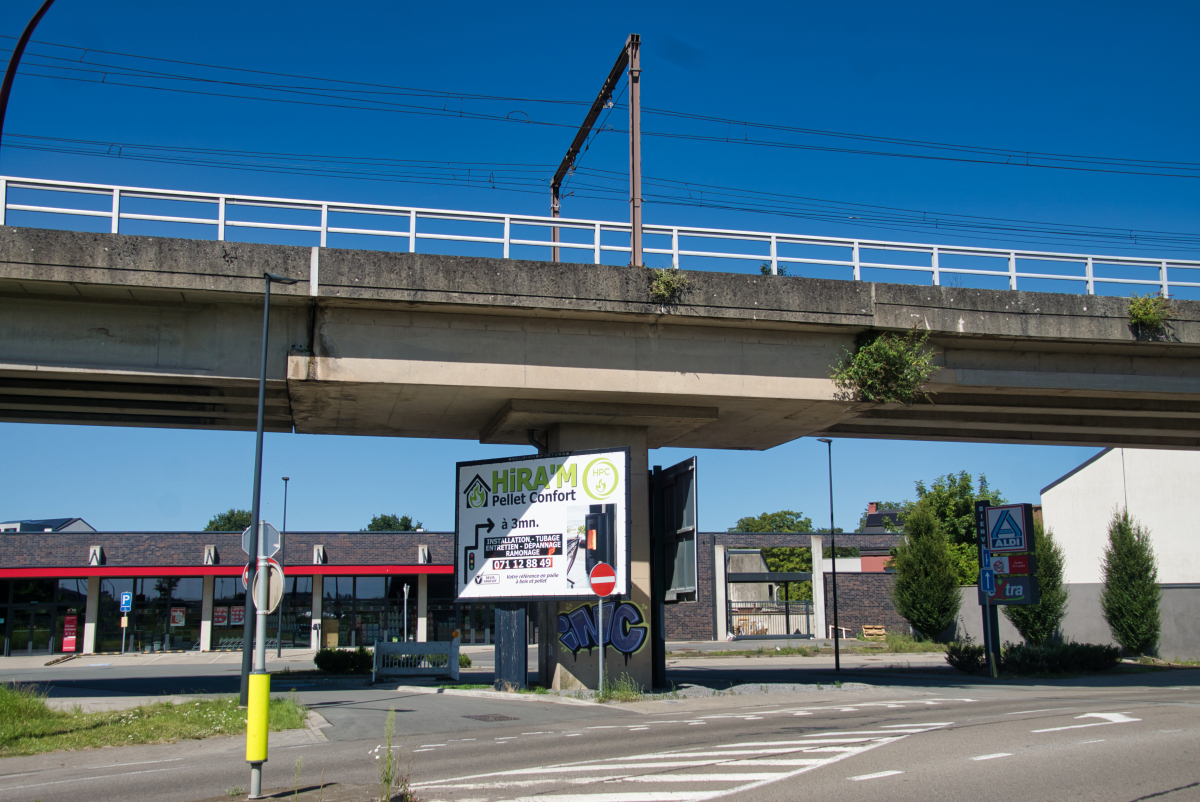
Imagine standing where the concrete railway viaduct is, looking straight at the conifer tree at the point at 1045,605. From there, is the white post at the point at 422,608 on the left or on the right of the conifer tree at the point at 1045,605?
left

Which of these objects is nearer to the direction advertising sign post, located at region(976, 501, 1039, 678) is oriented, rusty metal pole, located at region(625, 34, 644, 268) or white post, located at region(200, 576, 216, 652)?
the rusty metal pole

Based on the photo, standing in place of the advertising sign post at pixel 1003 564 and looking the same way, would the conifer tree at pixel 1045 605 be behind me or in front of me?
behind

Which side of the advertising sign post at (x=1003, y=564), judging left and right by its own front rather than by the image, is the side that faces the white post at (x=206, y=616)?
right

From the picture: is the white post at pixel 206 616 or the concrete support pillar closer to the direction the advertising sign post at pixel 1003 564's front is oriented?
the concrete support pillar

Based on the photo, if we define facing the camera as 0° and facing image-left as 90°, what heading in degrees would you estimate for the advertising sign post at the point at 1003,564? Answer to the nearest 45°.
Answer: approximately 0°

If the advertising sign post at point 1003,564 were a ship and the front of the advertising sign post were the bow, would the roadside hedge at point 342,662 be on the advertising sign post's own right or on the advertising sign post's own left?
on the advertising sign post's own right

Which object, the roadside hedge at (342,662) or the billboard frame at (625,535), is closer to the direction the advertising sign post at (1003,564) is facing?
the billboard frame

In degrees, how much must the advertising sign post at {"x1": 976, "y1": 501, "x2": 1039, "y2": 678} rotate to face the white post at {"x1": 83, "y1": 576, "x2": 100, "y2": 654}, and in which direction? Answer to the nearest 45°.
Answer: approximately 90° to its right
